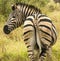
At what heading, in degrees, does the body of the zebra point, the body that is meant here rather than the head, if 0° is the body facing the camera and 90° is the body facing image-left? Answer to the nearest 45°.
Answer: approximately 180°
